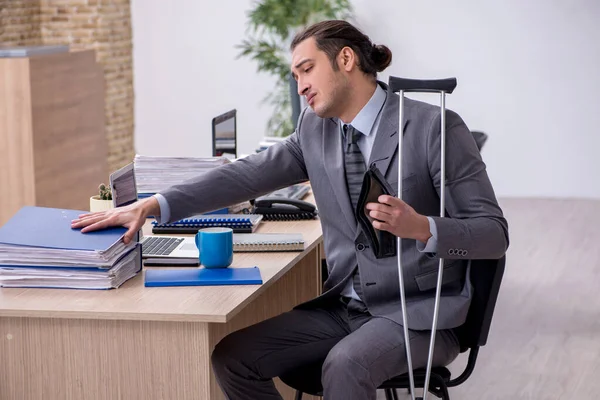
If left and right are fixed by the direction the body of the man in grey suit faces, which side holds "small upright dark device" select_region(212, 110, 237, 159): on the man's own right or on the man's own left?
on the man's own right

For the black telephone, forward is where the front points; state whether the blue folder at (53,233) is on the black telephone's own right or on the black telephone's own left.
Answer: on the black telephone's own right

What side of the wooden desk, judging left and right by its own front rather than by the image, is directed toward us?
right

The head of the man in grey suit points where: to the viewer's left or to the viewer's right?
to the viewer's left

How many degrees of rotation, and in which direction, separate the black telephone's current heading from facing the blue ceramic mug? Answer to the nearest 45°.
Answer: approximately 90° to its right

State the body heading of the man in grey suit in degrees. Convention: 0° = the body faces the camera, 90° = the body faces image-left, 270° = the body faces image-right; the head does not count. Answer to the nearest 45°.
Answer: approximately 45°

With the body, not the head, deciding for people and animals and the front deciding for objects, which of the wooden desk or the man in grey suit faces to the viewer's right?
the wooden desk

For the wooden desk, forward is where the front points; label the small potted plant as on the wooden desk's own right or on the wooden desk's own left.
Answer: on the wooden desk's own left

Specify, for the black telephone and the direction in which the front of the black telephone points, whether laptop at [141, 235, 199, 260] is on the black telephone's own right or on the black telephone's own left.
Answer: on the black telephone's own right

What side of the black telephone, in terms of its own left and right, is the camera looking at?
right

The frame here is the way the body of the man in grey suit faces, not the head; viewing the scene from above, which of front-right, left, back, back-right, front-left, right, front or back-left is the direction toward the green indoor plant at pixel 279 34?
back-right

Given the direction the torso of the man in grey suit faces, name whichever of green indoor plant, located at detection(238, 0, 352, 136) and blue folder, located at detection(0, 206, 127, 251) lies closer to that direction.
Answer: the blue folder
